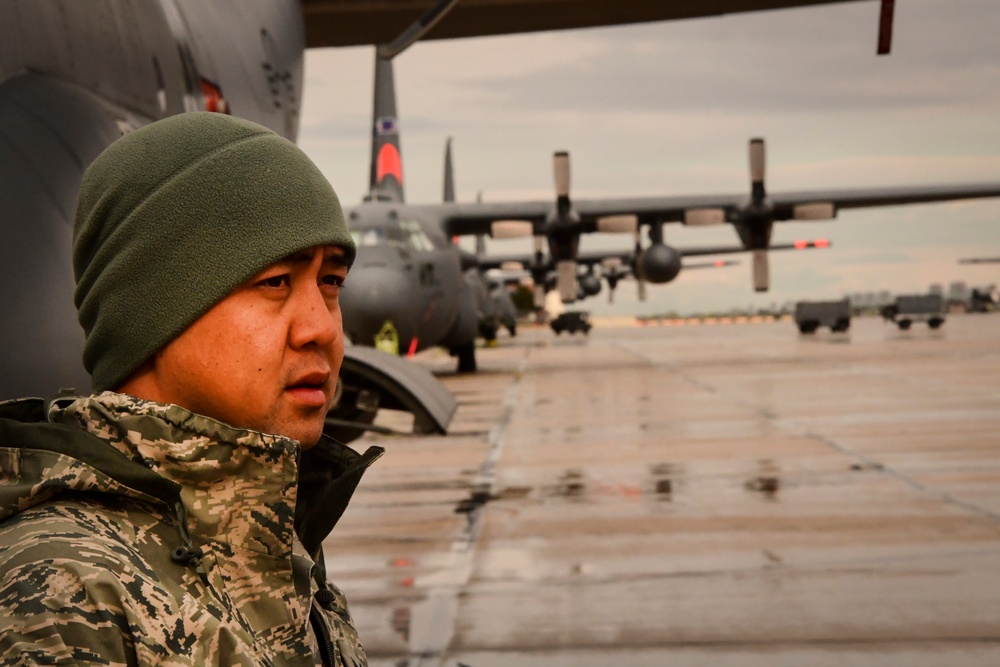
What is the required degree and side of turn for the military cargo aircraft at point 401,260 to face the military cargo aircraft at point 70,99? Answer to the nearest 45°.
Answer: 0° — it already faces it

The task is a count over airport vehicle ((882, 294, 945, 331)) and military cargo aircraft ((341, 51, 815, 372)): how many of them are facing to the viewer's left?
1

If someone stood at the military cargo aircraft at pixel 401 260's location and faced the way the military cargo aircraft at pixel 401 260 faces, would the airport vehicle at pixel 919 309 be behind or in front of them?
behind

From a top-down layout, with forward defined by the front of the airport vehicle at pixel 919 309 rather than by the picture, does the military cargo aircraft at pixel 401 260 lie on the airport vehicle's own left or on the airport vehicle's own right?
on the airport vehicle's own left

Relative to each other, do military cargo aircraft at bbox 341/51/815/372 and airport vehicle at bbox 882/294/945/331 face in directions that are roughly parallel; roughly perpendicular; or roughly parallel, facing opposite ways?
roughly perpendicular

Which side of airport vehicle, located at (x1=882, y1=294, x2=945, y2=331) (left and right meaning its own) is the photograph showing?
left

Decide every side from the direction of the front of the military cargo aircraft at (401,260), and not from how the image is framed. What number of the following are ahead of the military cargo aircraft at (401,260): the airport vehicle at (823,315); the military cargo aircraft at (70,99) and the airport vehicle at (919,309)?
1

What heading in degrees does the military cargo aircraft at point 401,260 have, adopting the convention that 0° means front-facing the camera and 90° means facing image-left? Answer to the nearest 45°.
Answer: approximately 0°

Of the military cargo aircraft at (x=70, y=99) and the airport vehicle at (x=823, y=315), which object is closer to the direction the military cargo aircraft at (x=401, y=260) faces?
the military cargo aircraft

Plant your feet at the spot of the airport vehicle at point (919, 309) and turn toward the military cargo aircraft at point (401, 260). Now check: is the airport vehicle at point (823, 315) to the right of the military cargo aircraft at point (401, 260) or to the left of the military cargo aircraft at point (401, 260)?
right
